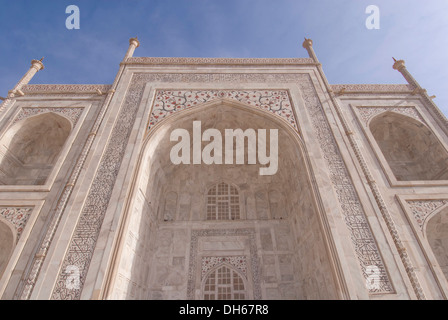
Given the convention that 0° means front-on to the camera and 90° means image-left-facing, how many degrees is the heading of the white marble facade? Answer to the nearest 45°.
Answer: approximately 0°
